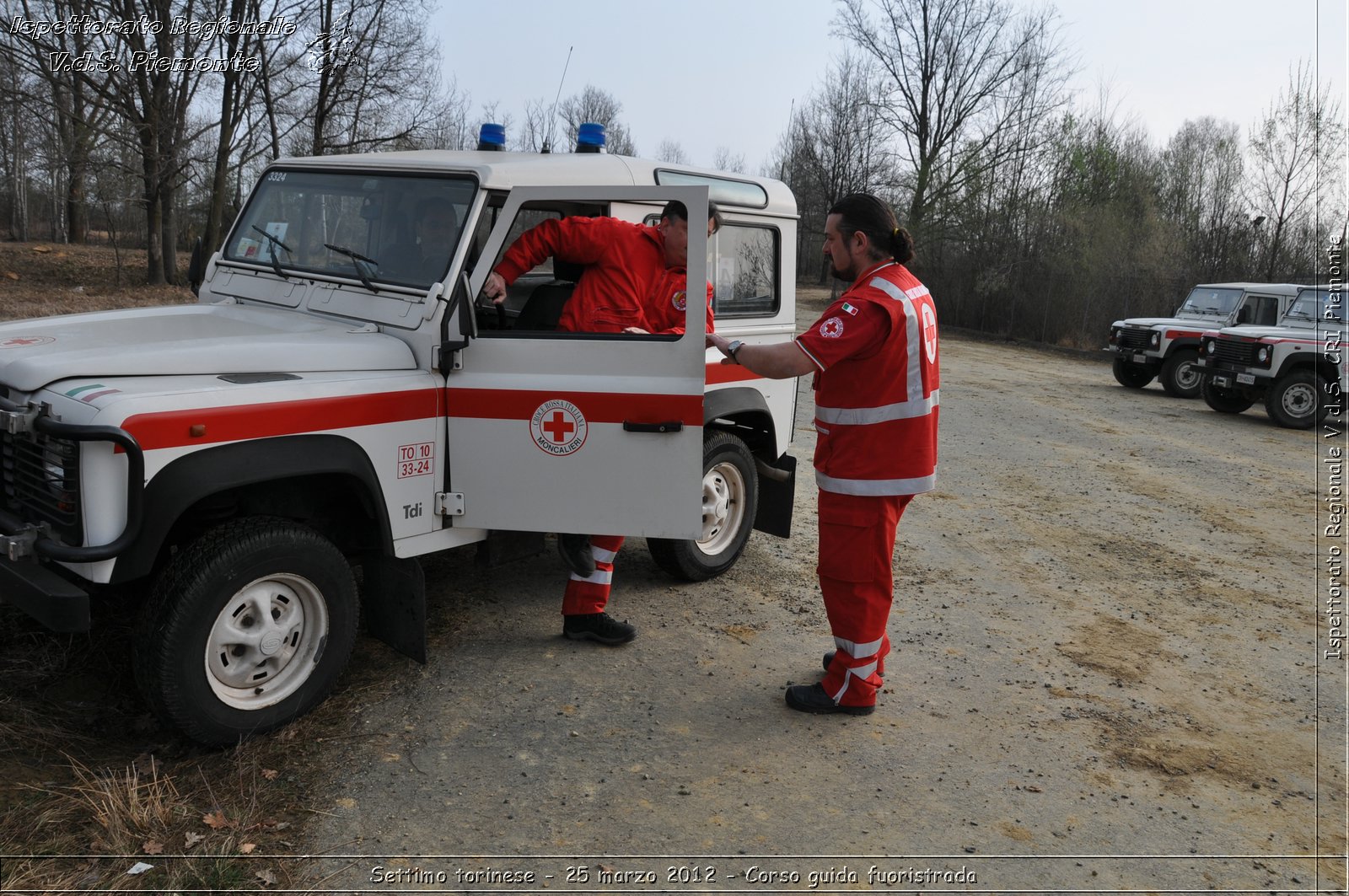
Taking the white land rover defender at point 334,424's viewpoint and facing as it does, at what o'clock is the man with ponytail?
The man with ponytail is roughly at 8 o'clock from the white land rover defender.

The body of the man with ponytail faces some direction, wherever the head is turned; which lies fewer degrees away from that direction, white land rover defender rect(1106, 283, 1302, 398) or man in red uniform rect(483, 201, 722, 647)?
the man in red uniform

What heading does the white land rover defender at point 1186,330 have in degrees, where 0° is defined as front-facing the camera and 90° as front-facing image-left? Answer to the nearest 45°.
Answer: approximately 45°

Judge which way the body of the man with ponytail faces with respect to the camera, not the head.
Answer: to the viewer's left

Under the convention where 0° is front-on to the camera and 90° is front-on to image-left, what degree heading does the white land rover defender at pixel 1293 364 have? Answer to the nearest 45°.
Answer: approximately 45°

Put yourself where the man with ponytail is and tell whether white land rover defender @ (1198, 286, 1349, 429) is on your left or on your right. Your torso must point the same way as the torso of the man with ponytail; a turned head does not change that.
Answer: on your right

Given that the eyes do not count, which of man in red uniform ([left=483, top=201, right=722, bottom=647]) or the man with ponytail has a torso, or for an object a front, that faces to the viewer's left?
the man with ponytail

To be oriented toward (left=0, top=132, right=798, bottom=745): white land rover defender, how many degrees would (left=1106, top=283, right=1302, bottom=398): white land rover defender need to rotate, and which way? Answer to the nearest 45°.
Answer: approximately 45° to its left

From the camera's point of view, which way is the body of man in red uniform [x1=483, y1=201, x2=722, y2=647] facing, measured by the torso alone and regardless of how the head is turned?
to the viewer's right

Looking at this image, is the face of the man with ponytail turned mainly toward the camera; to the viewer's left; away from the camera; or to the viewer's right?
to the viewer's left

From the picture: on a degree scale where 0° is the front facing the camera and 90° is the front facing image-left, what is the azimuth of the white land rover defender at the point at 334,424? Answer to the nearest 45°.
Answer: approximately 45°

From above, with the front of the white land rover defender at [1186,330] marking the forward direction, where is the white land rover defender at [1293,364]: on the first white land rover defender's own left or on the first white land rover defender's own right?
on the first white land rover defender's own left
